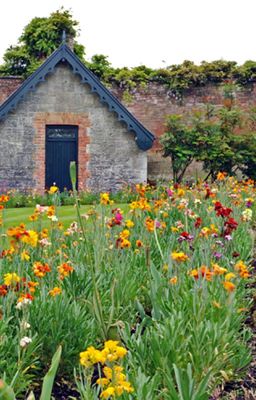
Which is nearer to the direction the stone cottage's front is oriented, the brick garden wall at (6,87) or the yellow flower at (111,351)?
the yellow flower

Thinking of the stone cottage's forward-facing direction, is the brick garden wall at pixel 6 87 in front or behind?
behind

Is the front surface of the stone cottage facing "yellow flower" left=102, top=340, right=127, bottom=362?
yes

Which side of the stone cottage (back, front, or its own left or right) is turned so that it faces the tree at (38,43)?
back

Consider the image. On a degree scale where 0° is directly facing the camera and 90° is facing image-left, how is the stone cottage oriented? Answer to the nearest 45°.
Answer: approximately 0°

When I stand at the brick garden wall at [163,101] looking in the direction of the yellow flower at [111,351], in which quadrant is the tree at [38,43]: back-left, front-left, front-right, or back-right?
back-right

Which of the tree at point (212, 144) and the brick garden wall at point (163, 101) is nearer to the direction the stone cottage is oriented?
the tree

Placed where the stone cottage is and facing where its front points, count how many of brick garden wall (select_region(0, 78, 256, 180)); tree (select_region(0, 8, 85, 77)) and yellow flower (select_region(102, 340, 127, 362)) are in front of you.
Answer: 1

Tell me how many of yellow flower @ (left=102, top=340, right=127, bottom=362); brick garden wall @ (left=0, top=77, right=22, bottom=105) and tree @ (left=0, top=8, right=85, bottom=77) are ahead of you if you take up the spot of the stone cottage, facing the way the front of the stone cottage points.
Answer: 1

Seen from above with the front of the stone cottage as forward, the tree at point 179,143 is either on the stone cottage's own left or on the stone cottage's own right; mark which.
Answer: on the stone cottage's own left

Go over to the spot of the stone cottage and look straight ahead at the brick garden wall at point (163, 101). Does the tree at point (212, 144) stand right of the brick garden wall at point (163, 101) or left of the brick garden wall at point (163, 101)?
right

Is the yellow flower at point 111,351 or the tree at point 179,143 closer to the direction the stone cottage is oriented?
the yellow flower

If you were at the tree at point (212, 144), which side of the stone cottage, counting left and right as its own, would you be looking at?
left
